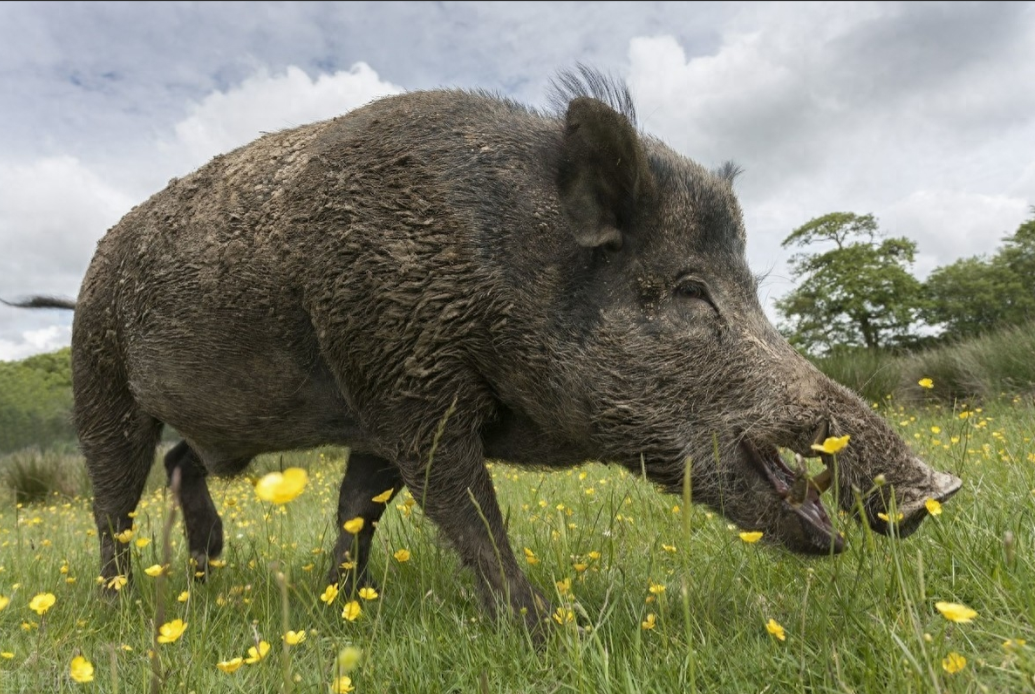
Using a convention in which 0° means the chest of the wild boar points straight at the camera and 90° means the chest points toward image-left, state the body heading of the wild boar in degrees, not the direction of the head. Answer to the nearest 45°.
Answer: approximately 270°

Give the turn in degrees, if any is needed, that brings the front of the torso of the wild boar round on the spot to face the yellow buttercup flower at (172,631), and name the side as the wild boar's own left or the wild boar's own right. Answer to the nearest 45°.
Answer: approximately 135° to the wild boar's own right

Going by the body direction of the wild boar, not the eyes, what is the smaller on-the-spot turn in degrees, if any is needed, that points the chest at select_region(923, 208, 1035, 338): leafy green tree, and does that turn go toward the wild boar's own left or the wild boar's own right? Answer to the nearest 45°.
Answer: approximately 45° to the wild boar's own left

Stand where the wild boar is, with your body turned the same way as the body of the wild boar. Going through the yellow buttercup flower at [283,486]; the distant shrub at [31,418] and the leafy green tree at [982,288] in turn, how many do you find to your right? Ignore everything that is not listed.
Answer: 1

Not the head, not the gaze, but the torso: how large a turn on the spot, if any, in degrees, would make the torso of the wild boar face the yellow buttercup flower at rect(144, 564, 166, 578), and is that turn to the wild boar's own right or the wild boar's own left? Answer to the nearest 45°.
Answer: approximately 135° to the wild boar's own right
